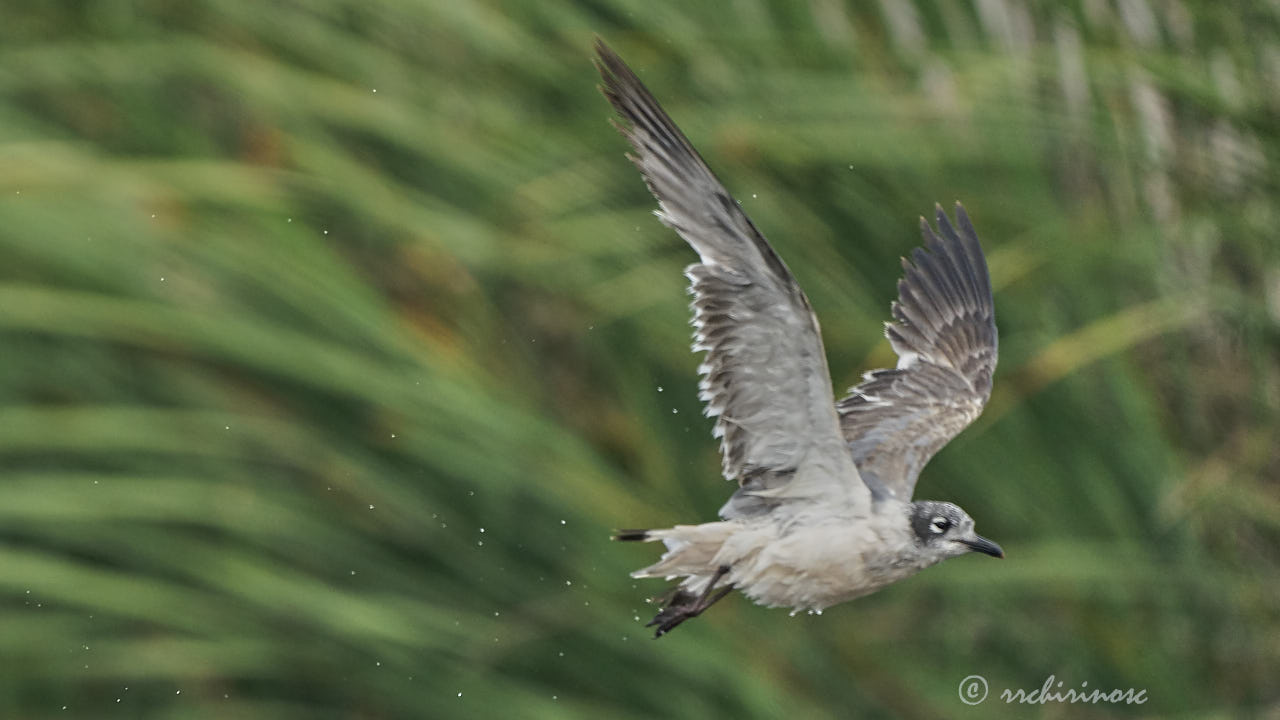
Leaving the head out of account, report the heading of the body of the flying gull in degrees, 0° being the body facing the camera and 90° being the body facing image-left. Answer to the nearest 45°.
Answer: approximately 270°
